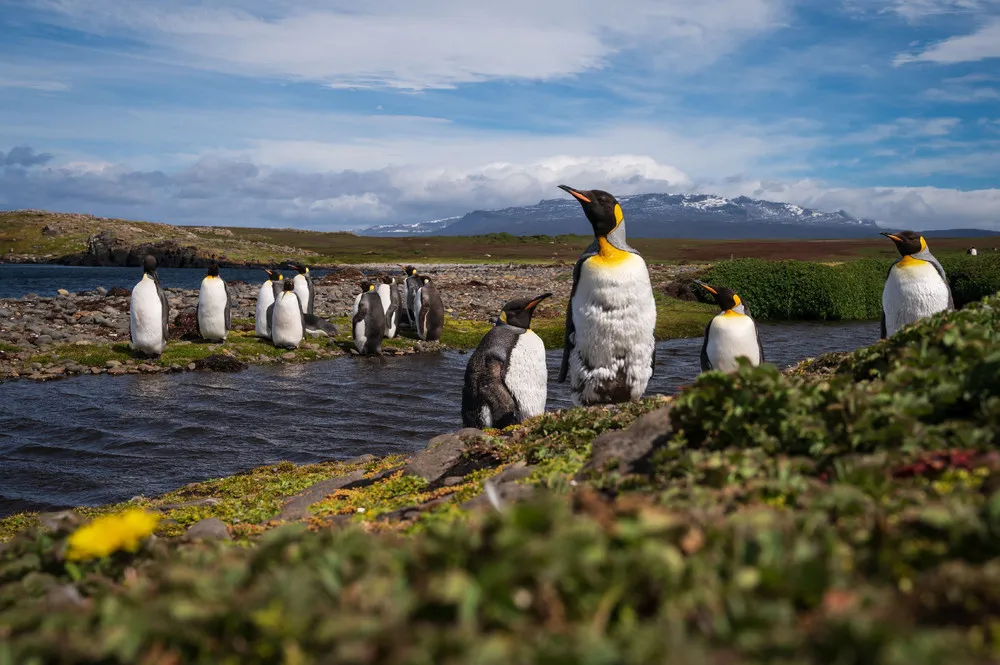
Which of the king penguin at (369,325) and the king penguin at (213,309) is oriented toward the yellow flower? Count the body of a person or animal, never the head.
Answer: the king penguin at (213,309)

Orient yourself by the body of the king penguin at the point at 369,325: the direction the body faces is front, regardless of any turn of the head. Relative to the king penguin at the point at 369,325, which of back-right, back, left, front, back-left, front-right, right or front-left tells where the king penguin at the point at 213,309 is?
front-left

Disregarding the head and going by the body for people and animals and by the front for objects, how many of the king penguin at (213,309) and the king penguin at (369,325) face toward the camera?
1

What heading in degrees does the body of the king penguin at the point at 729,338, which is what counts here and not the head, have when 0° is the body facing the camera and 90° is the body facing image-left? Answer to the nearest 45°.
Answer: approximately 0°

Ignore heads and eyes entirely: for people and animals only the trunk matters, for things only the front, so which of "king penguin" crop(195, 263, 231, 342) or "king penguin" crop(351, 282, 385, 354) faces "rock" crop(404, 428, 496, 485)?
"king penguin" crop(195, 263, 231, 342)

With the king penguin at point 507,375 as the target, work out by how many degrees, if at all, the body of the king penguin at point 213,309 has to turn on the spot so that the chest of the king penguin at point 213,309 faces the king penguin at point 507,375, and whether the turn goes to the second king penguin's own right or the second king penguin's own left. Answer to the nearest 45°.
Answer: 0° — it already faces it

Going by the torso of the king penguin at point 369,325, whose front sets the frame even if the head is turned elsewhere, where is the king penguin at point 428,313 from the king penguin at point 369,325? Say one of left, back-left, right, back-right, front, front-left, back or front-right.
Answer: right

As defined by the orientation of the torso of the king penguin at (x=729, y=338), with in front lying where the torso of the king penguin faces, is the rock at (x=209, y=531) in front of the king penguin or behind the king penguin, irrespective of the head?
in front

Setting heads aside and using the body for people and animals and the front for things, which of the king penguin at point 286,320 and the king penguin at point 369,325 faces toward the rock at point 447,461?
the king penguin at point 286,320

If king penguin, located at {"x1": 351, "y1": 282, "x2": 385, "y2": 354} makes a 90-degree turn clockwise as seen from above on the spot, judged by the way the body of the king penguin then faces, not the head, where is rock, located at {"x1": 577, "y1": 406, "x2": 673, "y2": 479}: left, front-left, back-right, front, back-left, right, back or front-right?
back-right

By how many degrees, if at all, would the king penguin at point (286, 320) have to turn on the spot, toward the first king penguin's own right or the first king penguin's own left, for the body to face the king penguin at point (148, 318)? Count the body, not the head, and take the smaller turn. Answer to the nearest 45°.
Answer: approximately 45° to the first king penguin's own right
